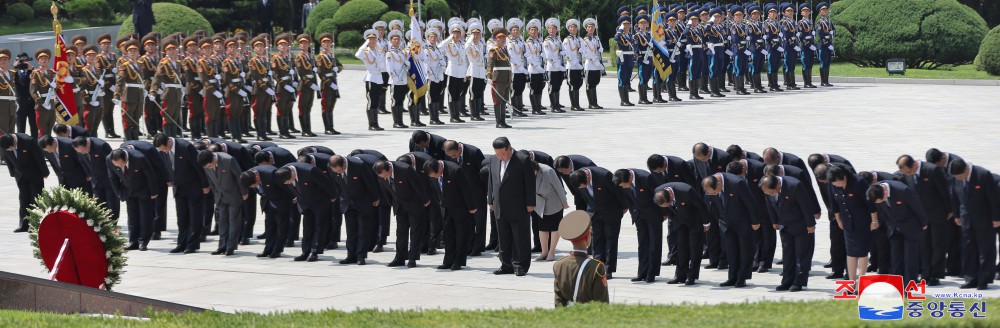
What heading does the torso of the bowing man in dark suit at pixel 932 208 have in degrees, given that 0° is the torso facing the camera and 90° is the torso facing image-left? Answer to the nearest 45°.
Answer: approximately 45°

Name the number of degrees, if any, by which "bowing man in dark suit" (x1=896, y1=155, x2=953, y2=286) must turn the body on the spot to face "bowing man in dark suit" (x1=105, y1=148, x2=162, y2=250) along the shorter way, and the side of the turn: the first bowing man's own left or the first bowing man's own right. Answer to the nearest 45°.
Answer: approximately 45° to the first bowing man's own right

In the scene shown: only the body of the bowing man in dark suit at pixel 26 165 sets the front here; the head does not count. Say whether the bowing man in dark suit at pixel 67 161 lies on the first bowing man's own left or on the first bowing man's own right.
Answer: on the first bowing man's own left

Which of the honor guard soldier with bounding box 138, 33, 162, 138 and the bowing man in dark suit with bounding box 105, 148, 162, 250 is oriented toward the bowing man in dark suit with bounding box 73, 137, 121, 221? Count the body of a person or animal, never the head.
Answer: the honor guard soldier

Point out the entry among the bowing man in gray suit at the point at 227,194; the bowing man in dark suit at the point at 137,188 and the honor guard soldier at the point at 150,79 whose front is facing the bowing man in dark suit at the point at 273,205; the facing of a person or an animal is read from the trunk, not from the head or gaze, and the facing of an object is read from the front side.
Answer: the honor guard soldier

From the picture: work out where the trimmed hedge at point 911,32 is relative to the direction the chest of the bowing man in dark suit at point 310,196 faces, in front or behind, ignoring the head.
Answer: behind
